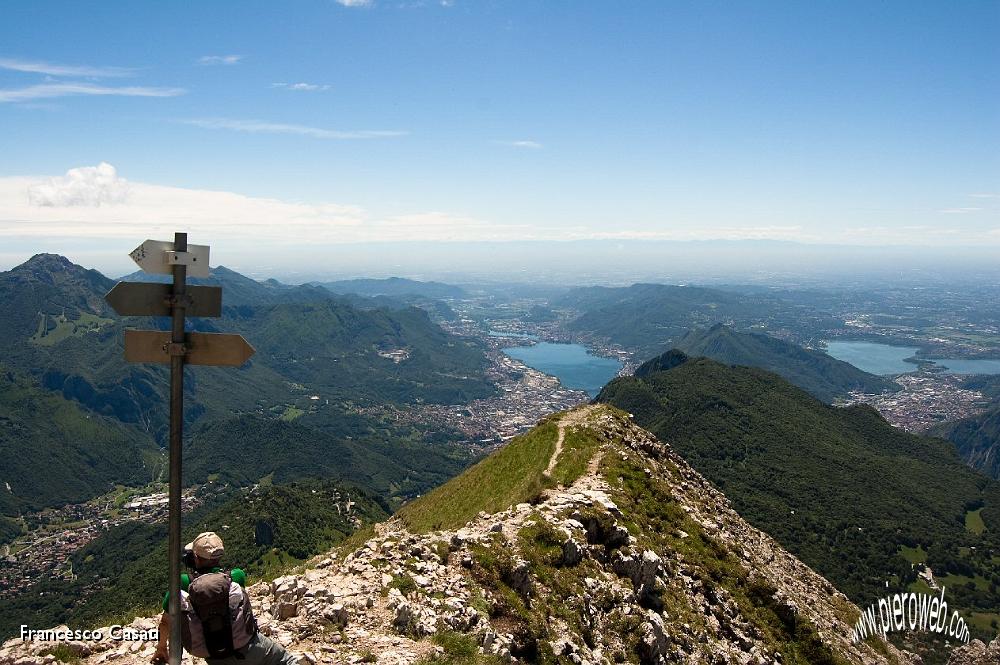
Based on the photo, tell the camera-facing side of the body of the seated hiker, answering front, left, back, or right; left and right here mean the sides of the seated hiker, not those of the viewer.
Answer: back
